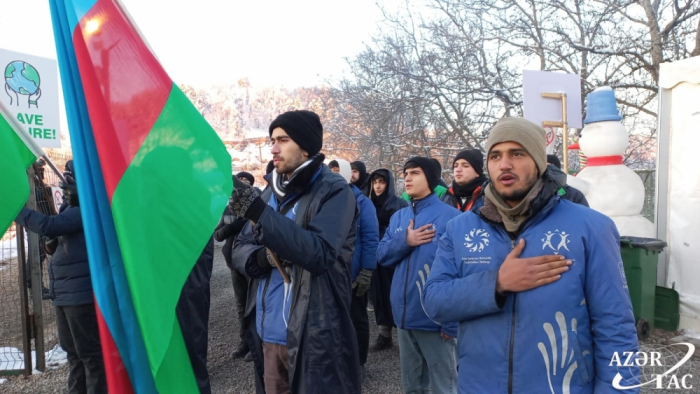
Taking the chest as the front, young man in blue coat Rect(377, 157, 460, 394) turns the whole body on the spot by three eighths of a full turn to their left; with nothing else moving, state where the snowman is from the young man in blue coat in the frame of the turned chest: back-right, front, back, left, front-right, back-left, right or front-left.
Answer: front-left

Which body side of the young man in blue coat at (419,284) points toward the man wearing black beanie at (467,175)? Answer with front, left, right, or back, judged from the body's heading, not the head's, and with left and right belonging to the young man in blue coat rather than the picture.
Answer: back

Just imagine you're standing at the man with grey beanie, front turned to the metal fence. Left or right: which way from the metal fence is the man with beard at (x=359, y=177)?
right

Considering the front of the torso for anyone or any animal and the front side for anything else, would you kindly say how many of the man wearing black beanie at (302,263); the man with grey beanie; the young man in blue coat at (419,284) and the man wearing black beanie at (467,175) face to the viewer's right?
0

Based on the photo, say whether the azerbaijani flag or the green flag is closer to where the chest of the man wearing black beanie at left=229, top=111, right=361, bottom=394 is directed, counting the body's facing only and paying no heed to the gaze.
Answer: the azerbaijani flag

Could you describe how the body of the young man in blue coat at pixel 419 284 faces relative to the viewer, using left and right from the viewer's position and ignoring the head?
facing the viewer and to the left of the viewer

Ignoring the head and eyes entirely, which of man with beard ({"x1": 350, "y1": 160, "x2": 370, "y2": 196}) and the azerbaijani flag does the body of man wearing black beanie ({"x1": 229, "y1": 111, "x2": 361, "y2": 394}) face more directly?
the azerbaijani flag

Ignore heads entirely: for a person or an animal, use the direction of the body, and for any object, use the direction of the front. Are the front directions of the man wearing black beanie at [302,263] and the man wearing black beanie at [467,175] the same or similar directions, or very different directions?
same or similar directions

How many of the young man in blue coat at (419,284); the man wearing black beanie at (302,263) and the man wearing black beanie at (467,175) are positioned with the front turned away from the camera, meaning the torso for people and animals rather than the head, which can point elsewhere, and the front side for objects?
0

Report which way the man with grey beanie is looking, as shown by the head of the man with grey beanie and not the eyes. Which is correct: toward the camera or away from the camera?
toward the camera

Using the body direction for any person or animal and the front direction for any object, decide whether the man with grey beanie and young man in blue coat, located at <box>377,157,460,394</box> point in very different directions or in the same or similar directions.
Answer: same or similar directions

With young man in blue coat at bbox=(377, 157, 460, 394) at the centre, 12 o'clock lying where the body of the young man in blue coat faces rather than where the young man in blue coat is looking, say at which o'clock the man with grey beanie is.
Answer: The man with grey beanie is roughly at 10 o'clock from the young man in blue coat.

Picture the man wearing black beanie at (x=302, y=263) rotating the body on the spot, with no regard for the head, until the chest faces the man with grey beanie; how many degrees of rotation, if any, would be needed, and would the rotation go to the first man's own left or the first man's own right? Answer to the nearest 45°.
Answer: approximately 90° to the first man's own left
